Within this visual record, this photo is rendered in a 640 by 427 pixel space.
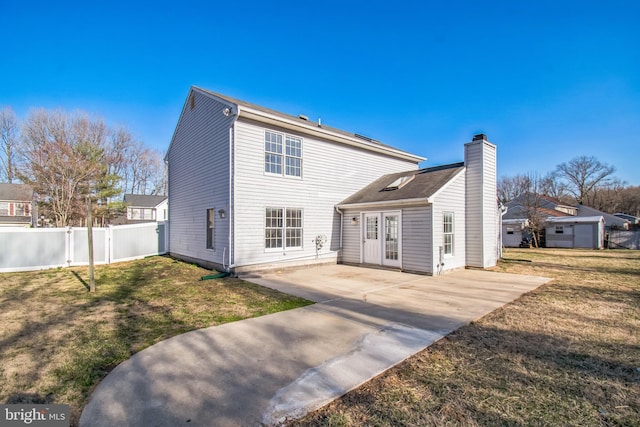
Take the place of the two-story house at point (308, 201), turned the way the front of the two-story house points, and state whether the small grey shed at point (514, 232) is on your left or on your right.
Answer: on your right

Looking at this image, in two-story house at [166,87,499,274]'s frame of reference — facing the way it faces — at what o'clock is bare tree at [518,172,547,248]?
The bare tree is roughly at 3 o'clock from the two-story house.

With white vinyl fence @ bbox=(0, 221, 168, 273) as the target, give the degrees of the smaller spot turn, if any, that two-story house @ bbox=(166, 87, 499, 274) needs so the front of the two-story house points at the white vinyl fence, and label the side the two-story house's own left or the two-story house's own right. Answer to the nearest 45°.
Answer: approximately 45° to the two-story house's own left

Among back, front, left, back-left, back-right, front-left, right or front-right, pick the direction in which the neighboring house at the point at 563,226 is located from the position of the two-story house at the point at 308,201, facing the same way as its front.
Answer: right

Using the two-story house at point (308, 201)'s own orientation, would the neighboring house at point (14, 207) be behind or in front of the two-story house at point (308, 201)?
in front

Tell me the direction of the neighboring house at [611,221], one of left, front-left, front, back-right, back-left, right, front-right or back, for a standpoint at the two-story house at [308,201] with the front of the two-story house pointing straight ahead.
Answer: right

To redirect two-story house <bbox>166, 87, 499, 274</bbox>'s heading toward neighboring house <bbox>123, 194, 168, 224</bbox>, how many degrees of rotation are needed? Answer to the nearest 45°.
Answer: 0° — it already faces it

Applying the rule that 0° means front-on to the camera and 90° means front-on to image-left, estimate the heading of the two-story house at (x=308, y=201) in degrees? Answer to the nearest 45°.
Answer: approximately 135°

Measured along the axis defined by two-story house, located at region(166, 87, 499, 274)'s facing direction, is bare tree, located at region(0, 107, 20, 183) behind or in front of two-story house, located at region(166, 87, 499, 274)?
in front

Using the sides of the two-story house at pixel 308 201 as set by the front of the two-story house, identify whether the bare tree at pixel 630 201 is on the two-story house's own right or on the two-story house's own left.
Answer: on the two-story house's own right

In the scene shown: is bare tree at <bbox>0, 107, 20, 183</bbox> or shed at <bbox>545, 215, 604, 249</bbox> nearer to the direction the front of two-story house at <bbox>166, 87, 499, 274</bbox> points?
the bare tree

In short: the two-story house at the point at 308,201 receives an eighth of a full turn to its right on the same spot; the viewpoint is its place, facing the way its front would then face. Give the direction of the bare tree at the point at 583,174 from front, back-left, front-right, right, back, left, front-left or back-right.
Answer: front-right

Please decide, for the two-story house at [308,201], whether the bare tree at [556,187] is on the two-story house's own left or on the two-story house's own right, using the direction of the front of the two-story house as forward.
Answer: on the two-story house's own right
